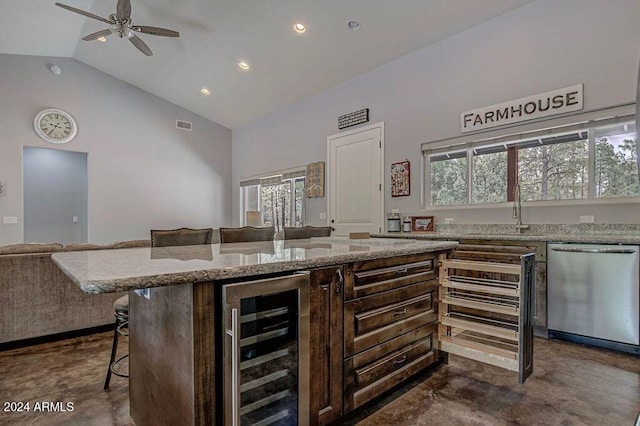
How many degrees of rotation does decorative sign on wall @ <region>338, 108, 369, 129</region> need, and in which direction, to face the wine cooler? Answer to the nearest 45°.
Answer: approximately 45° to its left

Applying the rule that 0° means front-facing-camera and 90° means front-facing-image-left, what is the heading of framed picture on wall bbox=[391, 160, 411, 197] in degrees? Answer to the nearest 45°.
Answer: approximately 45°

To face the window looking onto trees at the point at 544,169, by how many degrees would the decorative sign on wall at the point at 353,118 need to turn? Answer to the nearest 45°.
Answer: approximately 90° to its left

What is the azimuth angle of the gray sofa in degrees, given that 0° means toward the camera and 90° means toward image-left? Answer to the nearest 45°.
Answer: approximately 180°

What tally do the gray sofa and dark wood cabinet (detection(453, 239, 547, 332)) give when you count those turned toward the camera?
1

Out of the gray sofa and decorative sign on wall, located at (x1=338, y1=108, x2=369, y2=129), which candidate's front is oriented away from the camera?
the gray sofa
